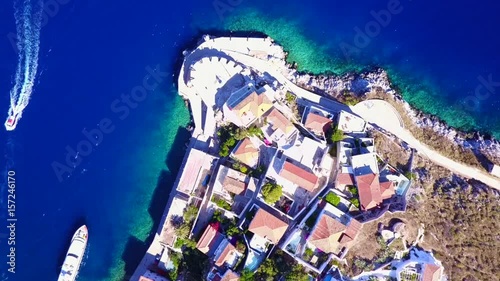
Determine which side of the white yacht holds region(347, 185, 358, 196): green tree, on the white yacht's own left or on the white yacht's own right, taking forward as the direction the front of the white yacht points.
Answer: on the white yacht's own right

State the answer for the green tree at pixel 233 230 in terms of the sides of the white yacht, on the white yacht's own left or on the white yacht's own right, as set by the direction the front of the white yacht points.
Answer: on the white yacht's own right

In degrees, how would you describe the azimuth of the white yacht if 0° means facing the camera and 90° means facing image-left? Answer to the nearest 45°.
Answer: approximately 180°

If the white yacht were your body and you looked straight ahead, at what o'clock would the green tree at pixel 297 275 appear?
The green tree is roughly at 4 o'clock from the white yacht.

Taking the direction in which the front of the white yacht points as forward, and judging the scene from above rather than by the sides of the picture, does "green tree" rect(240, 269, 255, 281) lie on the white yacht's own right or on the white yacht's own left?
on the white yacht's own right

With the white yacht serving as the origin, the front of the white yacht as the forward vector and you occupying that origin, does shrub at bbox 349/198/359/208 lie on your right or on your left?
on your right

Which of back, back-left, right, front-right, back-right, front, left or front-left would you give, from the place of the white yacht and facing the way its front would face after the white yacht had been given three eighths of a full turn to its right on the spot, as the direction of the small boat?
back-right
